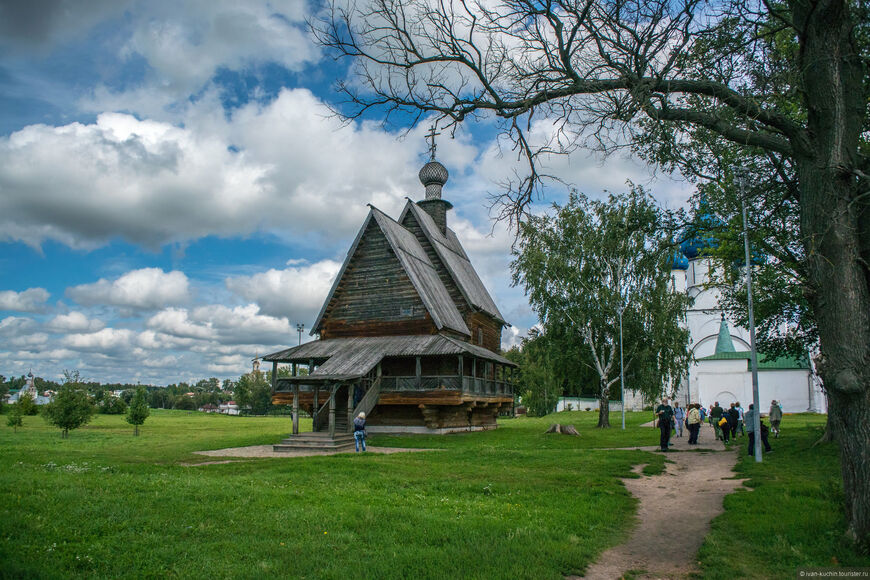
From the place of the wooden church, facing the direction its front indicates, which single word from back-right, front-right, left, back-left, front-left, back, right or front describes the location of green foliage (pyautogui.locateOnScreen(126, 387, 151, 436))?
right

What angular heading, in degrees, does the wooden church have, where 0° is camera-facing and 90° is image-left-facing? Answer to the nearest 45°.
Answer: approximately 45°

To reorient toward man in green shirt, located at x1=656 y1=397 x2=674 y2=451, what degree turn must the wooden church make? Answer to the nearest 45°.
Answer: approximately 90° to its left

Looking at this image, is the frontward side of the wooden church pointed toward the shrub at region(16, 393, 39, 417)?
no

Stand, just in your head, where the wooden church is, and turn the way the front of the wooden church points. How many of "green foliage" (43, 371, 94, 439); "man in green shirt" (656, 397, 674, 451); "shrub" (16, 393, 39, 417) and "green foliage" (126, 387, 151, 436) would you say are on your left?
1

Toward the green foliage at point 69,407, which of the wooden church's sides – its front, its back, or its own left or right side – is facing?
right

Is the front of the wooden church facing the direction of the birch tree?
no
